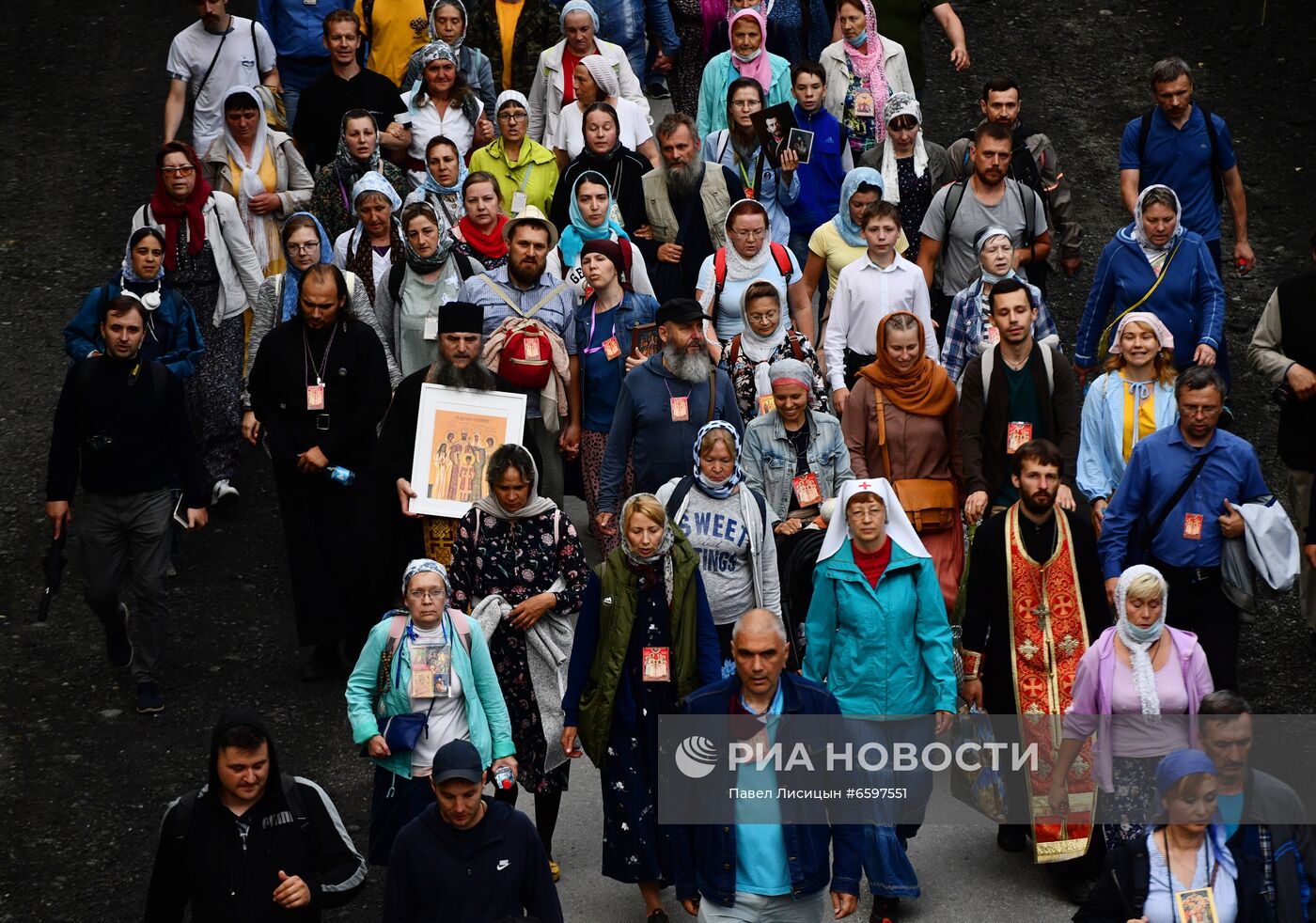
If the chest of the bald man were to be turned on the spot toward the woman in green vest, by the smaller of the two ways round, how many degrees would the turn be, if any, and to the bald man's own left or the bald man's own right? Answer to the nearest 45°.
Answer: approximately 135° to the bald man's own right

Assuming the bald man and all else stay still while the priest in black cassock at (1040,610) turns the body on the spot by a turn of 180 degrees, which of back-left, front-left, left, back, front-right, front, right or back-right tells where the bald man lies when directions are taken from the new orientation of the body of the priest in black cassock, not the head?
back-left

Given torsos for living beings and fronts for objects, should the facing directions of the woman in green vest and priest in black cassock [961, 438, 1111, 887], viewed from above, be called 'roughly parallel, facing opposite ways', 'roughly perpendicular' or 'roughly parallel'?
roughly parallel

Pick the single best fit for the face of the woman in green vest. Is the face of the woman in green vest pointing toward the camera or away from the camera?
toward the camera

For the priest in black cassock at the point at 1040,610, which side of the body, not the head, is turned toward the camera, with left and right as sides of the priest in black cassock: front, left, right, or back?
front

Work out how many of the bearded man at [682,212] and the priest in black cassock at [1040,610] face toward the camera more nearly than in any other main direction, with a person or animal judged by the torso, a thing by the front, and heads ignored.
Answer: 2

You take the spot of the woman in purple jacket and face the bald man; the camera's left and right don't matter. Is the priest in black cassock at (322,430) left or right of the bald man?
right

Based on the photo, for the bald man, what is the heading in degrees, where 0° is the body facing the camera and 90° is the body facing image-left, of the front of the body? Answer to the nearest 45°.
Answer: approximately 0°

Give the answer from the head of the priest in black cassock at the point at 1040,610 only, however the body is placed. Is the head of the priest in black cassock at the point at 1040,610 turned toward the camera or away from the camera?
toward the camera

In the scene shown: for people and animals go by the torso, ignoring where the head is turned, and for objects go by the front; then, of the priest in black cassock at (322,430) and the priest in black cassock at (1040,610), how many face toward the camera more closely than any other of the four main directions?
2

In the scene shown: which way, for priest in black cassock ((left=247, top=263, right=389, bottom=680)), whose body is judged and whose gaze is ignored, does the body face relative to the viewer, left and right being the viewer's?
facing the viewer
